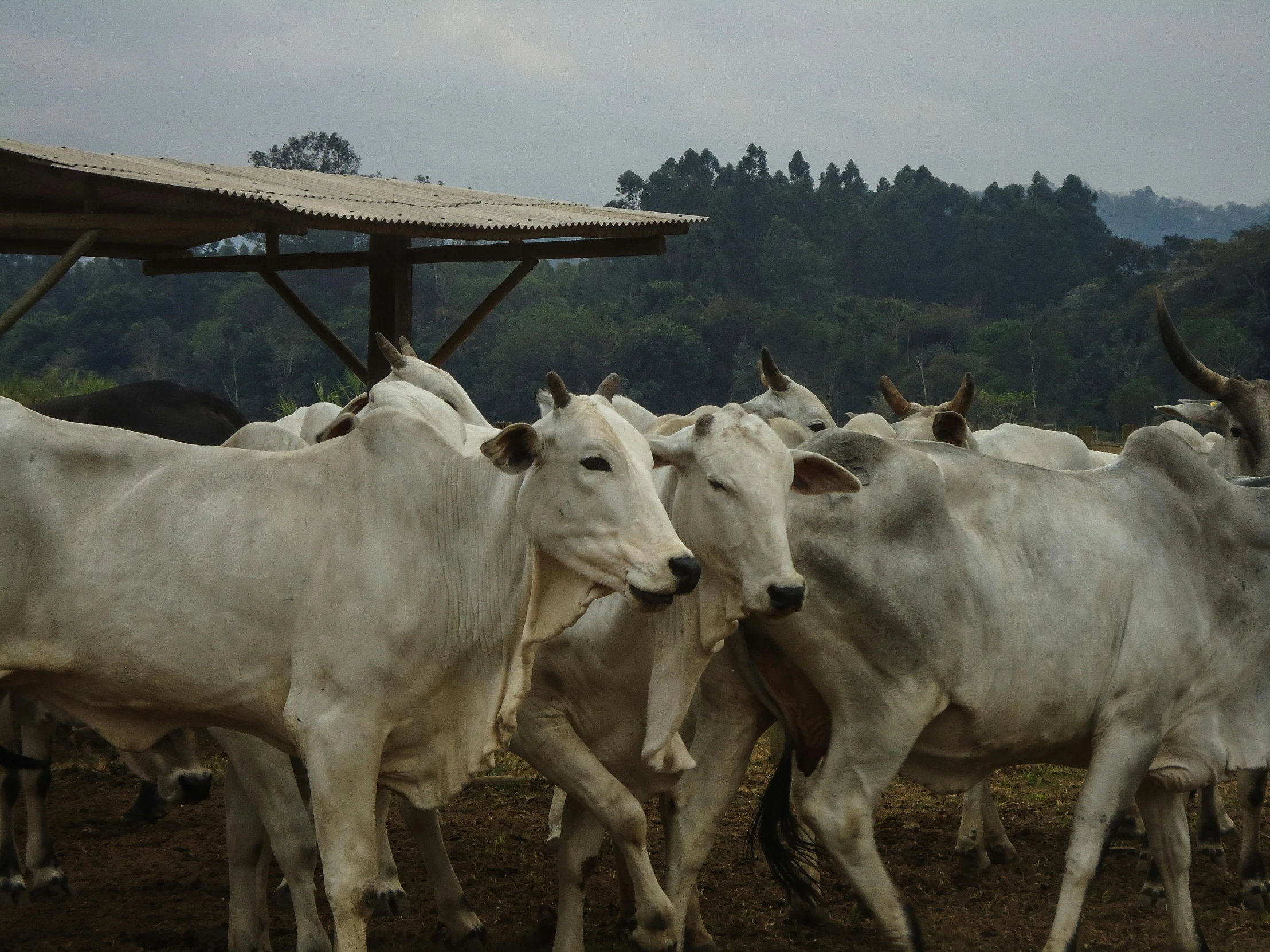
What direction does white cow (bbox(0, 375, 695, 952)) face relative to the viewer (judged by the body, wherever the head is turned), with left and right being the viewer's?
facing to the right of the viewer

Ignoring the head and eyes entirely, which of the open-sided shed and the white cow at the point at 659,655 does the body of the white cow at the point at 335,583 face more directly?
the white cow

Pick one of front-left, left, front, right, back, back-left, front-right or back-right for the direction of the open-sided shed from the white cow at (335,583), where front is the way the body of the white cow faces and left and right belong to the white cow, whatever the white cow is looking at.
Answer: left

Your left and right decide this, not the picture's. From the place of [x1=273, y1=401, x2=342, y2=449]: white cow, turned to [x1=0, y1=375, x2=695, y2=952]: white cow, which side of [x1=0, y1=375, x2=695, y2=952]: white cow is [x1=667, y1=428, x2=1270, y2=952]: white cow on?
left

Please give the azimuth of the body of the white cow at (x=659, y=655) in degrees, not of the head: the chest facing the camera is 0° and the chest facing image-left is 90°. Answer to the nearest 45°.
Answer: approximately 315°

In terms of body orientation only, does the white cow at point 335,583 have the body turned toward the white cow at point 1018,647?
yes

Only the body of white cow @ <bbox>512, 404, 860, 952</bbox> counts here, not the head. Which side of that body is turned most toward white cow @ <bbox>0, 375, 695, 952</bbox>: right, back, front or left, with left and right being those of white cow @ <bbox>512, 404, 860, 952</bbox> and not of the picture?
right
